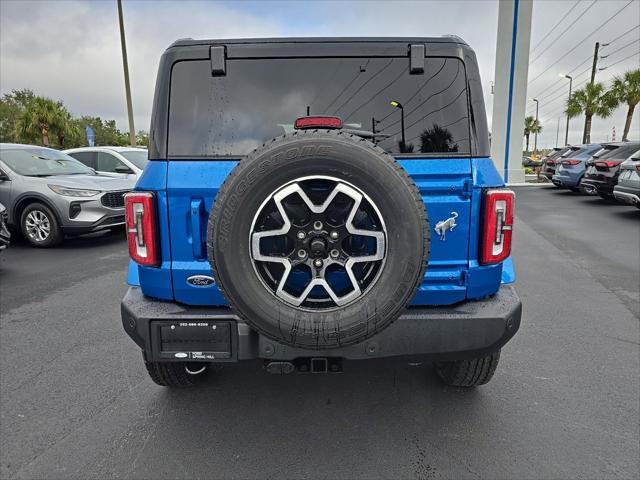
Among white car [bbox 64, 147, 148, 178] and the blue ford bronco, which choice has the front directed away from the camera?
the blue ford bronco

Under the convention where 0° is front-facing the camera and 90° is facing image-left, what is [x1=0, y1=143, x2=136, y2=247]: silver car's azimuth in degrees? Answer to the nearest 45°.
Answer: approximately 315°

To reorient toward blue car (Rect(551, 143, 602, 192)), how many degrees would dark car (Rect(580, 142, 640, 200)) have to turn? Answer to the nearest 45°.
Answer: approximately 45° to its left

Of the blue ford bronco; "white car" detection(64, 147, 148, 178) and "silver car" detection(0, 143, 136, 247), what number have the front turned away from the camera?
1

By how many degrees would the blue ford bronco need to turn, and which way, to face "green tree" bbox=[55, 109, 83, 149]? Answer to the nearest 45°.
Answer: approximately 45° to its left

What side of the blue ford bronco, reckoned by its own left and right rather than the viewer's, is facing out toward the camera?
back

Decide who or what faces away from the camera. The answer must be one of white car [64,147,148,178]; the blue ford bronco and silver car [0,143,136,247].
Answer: the blue ford bronco

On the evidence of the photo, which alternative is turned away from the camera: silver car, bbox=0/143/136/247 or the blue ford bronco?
the blue ford bronco

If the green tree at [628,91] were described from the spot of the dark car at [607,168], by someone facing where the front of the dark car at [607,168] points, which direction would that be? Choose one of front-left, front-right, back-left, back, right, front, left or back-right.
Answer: front-left

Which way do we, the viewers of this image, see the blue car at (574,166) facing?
facing away from the viewer and to the right of the viewer
